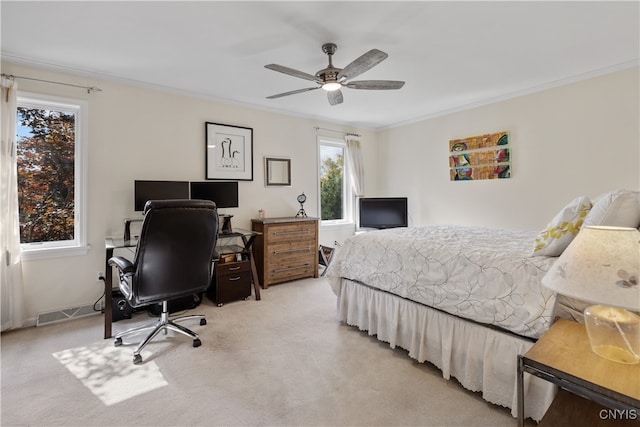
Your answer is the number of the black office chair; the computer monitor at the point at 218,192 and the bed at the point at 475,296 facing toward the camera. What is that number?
1

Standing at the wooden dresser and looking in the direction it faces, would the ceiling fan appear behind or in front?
in front

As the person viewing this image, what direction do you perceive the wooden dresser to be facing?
facing the viewer and to the right of the viewer

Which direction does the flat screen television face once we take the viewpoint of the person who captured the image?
facing the viewer

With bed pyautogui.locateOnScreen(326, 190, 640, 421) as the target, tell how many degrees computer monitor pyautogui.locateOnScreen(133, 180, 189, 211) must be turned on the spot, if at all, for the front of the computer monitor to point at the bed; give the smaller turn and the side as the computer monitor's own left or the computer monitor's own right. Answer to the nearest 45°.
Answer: approximately 45° to the computer monitor's own left

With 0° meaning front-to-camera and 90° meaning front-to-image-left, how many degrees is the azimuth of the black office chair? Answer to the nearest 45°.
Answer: approximately 135°

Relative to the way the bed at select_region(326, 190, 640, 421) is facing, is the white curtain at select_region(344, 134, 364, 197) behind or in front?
in front

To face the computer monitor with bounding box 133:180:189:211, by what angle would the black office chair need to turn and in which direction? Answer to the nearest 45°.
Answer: approximately 45° to its right

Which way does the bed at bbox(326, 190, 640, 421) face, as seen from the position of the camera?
facing away from the viewer and to the left of the viewer

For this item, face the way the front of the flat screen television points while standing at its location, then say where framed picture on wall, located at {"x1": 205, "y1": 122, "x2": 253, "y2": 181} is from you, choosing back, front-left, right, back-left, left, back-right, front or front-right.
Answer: front-right

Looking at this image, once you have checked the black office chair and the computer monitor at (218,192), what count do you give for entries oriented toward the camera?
1

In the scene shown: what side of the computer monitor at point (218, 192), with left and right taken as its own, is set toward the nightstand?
front
